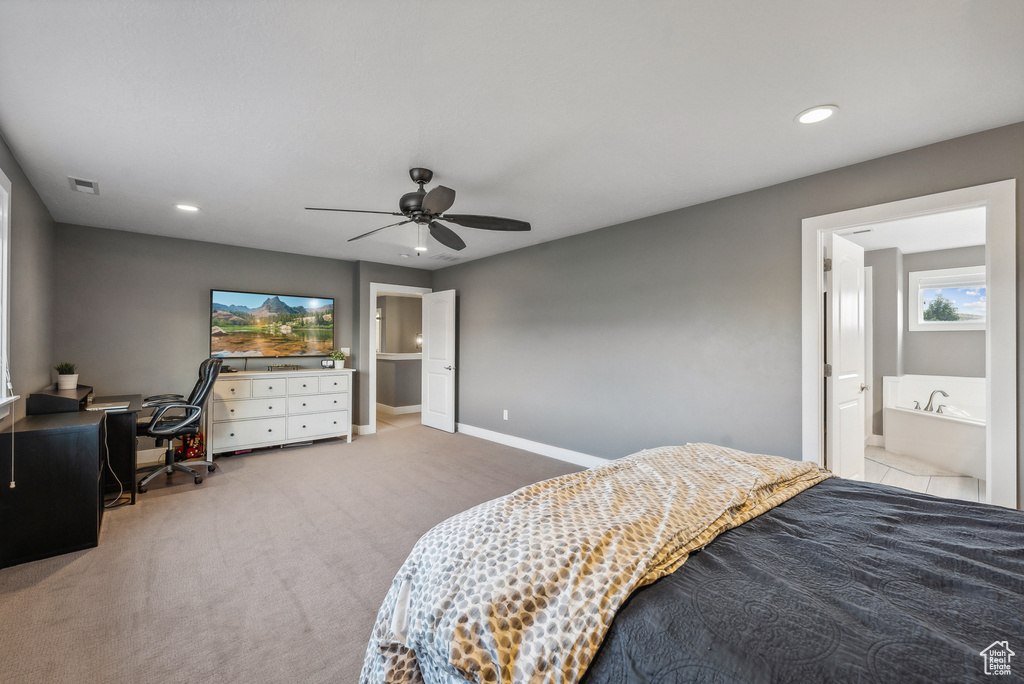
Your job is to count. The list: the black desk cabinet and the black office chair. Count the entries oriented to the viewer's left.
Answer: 1

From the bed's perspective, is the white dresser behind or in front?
in front

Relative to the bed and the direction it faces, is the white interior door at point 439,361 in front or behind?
in front

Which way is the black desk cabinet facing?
to the viewer's right

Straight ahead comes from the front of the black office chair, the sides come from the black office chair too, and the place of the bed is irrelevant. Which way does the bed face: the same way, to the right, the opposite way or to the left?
to the right

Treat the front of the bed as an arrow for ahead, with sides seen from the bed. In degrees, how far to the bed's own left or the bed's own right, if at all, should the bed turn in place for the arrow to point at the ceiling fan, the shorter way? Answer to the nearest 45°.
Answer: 0° — it already faces it

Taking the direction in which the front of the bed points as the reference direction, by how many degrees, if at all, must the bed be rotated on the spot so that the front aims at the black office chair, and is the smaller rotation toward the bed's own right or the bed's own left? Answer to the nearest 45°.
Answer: approximately 45° to the bed's own left

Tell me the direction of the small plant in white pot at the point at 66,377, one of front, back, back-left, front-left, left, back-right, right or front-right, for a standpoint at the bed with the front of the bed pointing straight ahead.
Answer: front-left

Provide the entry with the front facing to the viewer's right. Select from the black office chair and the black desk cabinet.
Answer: the black desk cabinet

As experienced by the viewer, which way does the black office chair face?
facing to the left of the viewer

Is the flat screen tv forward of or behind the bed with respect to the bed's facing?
forward
